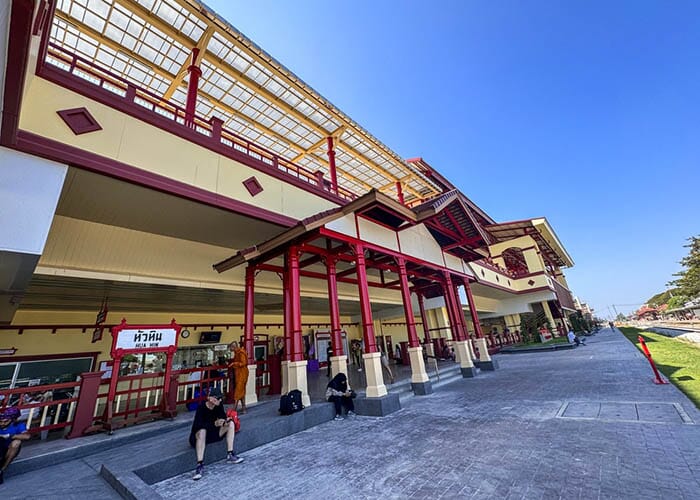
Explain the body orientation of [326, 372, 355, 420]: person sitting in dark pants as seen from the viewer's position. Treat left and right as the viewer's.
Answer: facing the viewer and to the right of the viewer

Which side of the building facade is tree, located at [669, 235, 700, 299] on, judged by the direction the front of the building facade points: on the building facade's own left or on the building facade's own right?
on the building facade's own left

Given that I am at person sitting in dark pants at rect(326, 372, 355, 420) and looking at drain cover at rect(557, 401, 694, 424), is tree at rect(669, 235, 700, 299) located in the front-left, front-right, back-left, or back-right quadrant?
front-left

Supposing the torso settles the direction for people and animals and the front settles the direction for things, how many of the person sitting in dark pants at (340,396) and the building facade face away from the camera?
0

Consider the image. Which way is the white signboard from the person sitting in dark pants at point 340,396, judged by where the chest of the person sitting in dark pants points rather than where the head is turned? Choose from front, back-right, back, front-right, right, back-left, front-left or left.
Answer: back-right

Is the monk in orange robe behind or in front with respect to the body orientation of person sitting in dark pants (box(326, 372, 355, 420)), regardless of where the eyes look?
behind

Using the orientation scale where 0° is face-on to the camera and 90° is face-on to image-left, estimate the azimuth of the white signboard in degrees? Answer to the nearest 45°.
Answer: approximately 0°

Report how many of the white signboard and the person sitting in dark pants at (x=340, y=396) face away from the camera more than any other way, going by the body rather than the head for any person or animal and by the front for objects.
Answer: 0

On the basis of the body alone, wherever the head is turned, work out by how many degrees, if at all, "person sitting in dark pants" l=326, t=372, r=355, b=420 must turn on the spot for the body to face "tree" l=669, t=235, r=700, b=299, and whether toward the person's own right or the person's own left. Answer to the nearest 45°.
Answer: approximately 90° to the person's own left
